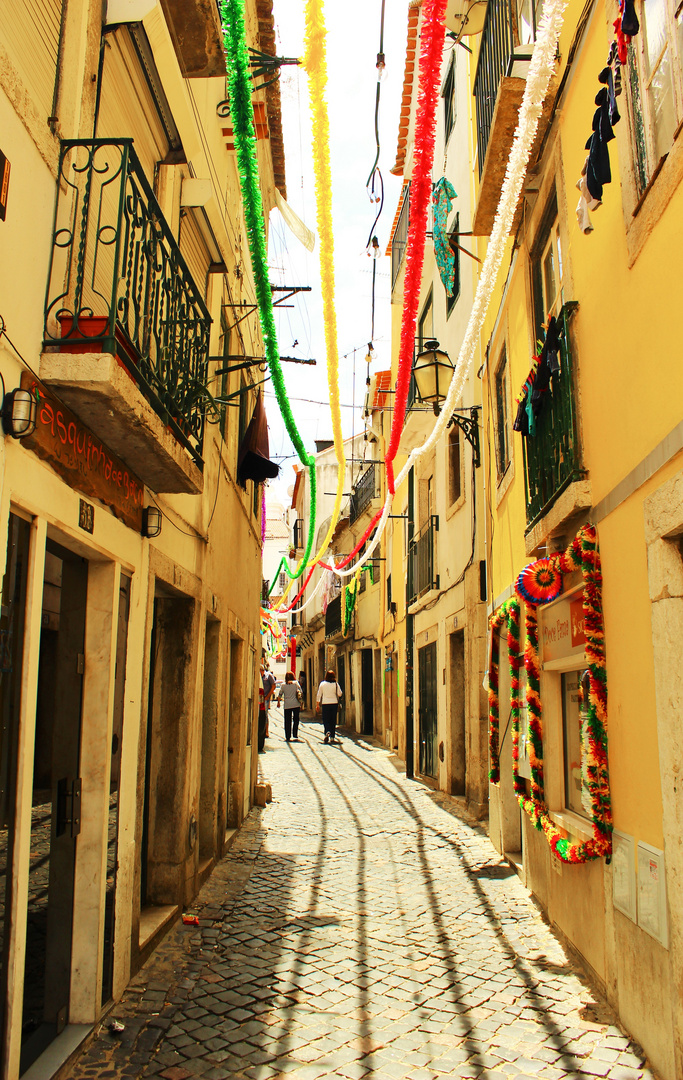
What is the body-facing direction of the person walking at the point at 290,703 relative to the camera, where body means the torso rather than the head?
away from the camera

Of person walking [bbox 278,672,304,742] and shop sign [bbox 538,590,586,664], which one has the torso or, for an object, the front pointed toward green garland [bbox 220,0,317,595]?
the shop sign

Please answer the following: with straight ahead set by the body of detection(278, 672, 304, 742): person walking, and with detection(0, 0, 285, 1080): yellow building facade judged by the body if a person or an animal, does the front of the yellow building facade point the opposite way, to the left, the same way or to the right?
to the right

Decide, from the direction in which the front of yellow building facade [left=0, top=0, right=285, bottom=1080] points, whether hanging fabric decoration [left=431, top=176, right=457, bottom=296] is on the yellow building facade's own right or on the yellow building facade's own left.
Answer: on the yellow building facade's own left

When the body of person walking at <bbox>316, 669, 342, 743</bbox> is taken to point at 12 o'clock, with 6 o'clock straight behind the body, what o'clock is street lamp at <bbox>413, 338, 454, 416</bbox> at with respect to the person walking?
The street lamp is roughly at 6 o'clock from the person walking.

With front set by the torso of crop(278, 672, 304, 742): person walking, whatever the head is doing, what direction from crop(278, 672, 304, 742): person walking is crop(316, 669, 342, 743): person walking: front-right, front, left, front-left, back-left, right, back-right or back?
back-right

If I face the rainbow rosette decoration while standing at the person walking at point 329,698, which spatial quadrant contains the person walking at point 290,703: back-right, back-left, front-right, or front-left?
back-right

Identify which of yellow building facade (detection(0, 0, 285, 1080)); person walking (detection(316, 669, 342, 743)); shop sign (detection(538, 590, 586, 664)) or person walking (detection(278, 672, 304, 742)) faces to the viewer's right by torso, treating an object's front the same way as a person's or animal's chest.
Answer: the yellow building facade

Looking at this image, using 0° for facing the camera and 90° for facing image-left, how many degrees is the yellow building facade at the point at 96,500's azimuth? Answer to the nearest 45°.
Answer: approximately 270°

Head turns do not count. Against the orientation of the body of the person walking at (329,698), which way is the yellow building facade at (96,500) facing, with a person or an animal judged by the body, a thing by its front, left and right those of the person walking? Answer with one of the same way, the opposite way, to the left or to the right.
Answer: to the right

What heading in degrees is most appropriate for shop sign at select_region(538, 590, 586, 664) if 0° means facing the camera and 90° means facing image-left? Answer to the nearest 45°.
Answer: approximately 45°

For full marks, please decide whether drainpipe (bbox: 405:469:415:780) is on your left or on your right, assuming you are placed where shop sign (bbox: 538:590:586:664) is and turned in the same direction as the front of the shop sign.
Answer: on your right

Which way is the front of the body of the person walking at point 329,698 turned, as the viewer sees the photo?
away from the camera
